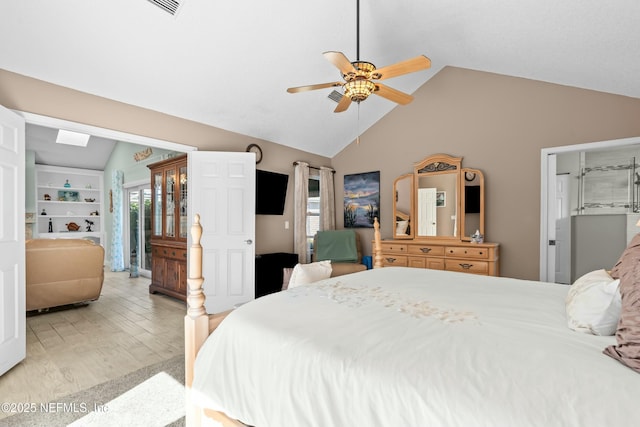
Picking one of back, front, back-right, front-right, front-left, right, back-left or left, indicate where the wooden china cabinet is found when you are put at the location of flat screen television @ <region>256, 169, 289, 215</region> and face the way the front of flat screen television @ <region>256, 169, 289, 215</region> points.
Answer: back-right

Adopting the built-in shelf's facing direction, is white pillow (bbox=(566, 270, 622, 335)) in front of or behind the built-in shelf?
in front

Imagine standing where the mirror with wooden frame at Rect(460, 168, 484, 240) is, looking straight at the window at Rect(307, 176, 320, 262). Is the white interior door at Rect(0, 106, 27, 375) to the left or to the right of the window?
left

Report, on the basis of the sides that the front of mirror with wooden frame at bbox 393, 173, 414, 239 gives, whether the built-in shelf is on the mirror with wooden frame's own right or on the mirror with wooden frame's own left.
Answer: on the mirror with wooden frame's own right

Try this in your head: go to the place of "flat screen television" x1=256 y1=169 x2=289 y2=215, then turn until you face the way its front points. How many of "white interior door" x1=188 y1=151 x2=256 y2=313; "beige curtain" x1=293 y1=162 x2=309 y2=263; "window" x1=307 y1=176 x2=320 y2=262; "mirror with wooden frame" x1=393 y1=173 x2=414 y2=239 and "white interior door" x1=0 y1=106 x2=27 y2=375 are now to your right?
2

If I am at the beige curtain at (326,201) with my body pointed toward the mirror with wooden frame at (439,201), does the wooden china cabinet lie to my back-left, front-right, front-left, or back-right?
back-right

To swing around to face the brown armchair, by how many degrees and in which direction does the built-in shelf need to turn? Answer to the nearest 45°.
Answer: approximately 45° to its left

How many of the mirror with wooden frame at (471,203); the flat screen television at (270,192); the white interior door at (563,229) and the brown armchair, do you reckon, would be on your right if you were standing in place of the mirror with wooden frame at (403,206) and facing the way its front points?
2

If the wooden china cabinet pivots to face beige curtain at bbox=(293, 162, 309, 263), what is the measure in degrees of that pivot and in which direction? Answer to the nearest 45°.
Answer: approximately 135° to its left

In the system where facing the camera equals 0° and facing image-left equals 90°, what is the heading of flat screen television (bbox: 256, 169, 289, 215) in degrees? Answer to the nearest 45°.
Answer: approximately 315°

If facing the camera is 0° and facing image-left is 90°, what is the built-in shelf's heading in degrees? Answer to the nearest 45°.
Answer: approximately 0°

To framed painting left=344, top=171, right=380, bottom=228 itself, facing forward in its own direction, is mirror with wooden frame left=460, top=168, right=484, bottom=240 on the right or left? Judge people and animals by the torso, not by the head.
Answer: on its left
